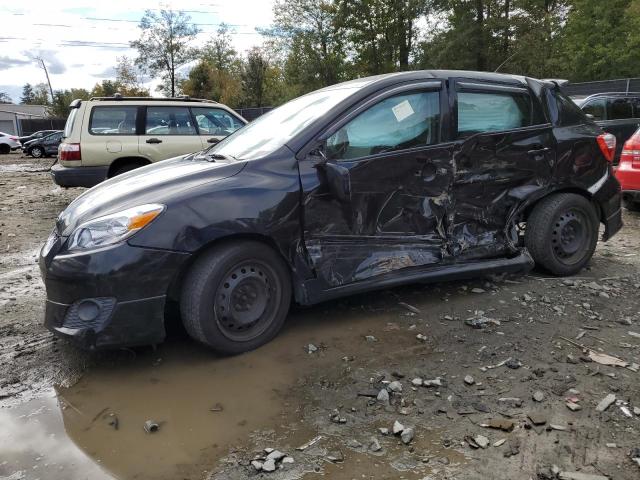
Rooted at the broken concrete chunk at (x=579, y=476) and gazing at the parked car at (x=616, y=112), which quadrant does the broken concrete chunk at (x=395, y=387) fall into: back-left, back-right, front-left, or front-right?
front-left

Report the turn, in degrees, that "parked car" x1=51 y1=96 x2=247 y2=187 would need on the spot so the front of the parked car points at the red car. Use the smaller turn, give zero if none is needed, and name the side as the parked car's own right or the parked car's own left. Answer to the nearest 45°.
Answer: approximately 45° to the parked car's own right

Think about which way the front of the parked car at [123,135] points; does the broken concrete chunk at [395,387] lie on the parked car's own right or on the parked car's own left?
on the parked car's own right

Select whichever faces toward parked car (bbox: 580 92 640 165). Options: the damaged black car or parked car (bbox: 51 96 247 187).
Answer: parked car (bbox: 51 96 247 187)

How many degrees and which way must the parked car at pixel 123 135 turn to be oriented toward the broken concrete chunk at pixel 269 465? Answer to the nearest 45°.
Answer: approximately 90° to its right

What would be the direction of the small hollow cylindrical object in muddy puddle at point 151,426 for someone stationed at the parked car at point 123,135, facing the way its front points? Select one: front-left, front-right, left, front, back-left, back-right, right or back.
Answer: right

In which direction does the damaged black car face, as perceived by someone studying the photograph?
facing the viewer and to the left of the viewer

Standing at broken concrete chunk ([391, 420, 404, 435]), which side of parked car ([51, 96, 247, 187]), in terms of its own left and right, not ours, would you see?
right

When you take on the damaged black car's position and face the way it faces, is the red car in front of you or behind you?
behind

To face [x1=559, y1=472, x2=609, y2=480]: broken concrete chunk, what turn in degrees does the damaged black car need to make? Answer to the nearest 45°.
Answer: approximately 90° to its left

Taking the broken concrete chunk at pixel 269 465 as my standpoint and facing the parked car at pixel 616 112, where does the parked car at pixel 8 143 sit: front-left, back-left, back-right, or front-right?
front-left

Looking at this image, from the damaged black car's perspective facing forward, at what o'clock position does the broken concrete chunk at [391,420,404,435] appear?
The broken concrete chunk is roughly at 10 o'clock from the damaged black car.

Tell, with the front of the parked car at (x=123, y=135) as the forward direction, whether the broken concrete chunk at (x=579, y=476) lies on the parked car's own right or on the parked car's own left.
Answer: on the parked car's own right

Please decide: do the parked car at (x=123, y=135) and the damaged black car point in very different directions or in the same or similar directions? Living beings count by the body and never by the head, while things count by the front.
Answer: very different directions

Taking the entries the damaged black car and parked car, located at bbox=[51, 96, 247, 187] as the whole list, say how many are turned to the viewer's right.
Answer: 1

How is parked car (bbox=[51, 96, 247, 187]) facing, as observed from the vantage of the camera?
facing to the right of the viewer
